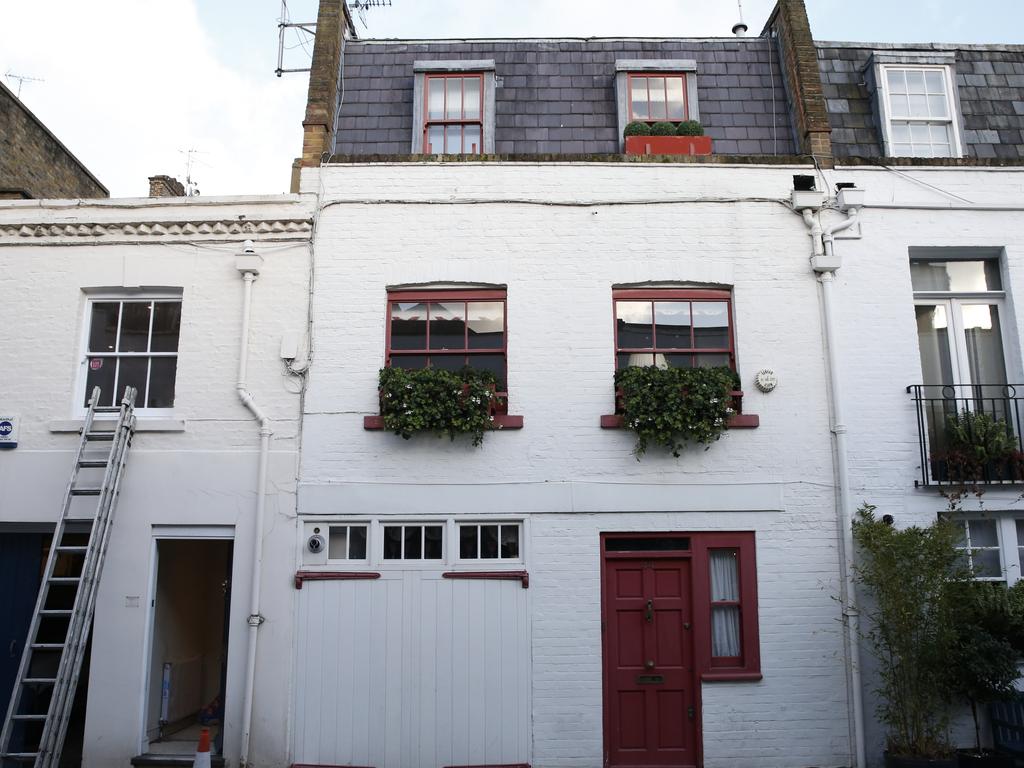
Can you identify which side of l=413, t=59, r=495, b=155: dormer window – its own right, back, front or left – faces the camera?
front

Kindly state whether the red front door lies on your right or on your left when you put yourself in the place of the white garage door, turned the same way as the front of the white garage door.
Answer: on your left

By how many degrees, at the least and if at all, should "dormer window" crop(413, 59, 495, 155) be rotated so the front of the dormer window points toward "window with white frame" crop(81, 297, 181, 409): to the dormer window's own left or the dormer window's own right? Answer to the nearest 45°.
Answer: approximately 90° to the dormer window's own right

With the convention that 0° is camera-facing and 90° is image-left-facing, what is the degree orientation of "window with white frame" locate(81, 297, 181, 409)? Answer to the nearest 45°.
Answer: approximately 0°

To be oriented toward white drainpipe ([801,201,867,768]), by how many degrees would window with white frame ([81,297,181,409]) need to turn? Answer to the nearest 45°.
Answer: approximately 45° to its left

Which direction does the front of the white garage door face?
toward the camera

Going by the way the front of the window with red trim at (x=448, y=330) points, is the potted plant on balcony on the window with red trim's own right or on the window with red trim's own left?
on the window with red trim's own left

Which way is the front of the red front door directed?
toward the camera

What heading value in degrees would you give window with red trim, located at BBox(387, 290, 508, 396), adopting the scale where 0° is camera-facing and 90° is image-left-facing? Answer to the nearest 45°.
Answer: approximately 0°
